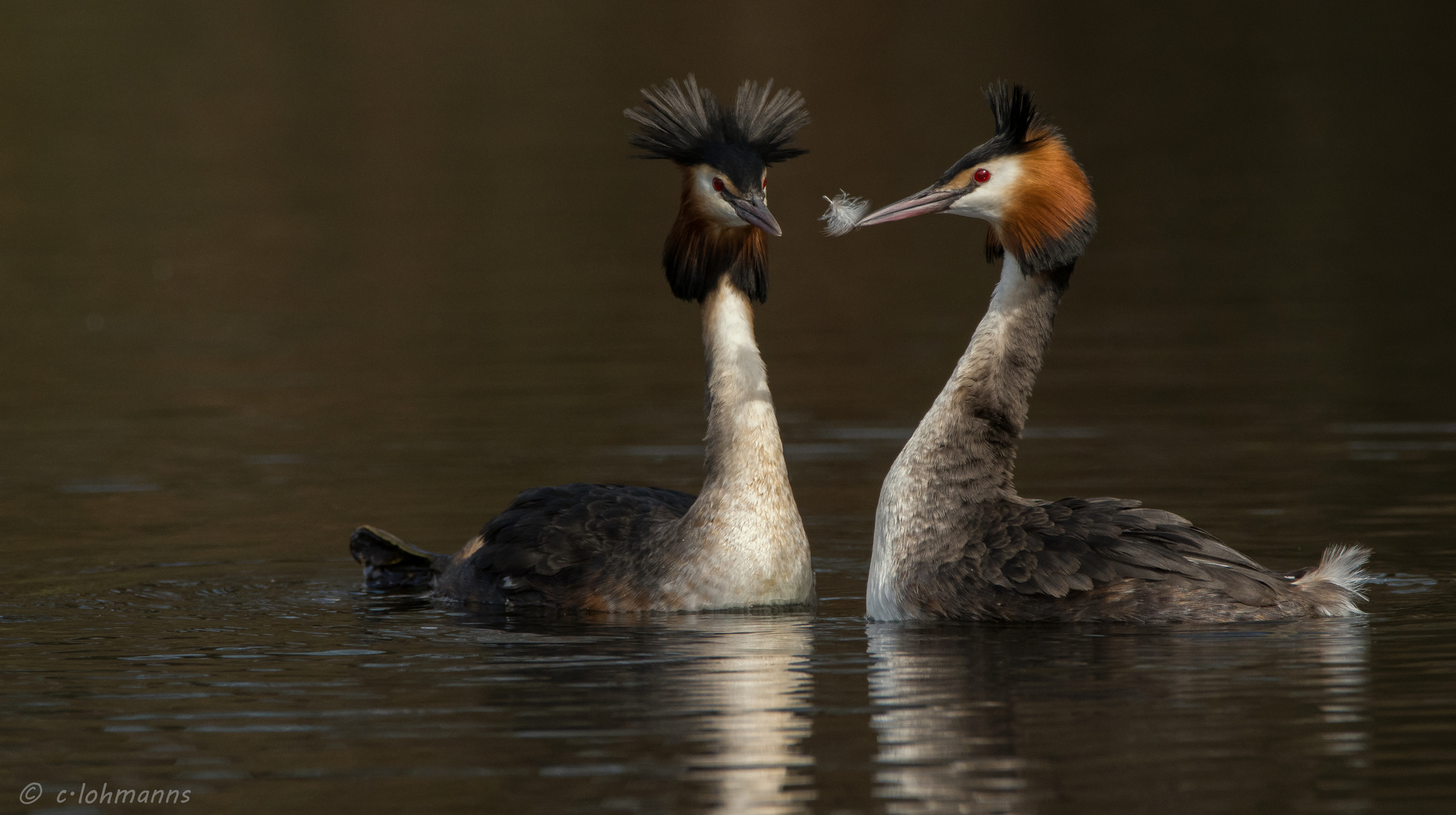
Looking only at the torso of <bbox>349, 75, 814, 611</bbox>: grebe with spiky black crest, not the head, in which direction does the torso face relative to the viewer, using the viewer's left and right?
facing the viewer and to the right of the viewer

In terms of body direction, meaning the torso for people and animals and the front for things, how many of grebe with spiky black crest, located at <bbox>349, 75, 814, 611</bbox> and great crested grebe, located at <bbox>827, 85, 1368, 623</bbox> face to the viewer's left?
1

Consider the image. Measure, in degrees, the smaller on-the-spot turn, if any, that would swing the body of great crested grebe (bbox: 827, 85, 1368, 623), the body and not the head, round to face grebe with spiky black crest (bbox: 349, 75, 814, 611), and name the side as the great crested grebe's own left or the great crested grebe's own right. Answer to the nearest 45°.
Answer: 0° — it already faces it

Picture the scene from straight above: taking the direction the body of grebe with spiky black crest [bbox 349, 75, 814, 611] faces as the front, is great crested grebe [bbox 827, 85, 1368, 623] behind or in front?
in front

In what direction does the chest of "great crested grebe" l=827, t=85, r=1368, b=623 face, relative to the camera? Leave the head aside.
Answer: to the viewer's left
